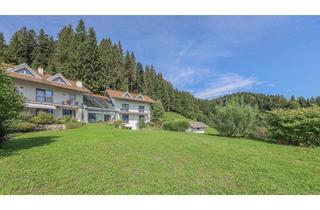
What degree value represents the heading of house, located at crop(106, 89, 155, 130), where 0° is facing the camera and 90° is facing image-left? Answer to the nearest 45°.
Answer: approximately 0°

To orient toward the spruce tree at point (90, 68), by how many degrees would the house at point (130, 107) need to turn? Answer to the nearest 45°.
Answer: approximately 135° to its right

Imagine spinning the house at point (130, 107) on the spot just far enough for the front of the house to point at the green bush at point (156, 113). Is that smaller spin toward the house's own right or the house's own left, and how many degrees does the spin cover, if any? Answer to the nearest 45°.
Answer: approximately 135° to the house's own left
